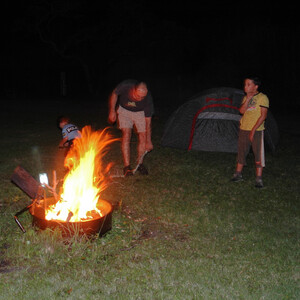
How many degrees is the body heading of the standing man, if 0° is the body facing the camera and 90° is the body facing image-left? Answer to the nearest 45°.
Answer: approximately 0°

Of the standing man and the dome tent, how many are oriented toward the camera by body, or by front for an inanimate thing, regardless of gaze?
2

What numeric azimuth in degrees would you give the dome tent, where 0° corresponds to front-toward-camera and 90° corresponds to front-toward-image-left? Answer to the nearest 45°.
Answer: approximately 0°

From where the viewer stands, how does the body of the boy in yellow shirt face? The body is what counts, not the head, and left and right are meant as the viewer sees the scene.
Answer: facing the viewer and to the left of the viewer

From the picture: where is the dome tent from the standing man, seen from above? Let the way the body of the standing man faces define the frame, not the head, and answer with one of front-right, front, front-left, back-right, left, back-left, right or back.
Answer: back-left

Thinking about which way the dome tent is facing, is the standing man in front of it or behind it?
in front

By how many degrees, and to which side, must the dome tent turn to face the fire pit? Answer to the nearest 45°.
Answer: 0° — it already faces it

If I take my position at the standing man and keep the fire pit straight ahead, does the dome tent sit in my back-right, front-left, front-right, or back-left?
back-left

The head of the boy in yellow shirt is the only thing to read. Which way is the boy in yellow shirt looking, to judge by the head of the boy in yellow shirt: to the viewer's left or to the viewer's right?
to the viewer's left

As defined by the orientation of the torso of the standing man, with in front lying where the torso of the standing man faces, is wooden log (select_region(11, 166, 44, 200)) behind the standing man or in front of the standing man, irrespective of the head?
in front

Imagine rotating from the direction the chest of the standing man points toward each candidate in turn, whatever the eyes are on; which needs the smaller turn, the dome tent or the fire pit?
the fire pit

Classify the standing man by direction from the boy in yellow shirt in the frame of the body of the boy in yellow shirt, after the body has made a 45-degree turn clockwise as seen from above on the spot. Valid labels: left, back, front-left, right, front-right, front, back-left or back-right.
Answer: front
